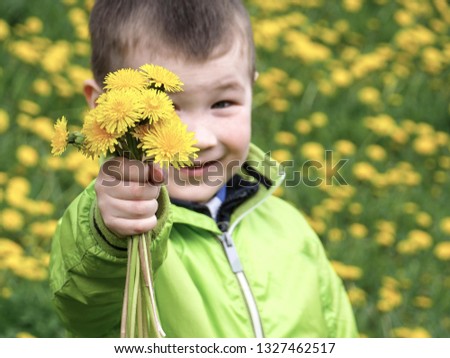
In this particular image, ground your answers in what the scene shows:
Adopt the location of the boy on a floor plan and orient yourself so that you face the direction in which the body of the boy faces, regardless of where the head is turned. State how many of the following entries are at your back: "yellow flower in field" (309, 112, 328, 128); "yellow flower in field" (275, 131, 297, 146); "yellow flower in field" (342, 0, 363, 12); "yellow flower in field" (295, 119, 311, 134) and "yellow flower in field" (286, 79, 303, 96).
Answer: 5

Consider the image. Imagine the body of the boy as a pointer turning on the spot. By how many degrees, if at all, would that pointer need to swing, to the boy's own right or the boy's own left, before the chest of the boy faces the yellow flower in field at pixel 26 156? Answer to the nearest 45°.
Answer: approximately 135° to the boy's own right

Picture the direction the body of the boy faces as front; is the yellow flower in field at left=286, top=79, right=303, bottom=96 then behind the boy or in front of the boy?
behind

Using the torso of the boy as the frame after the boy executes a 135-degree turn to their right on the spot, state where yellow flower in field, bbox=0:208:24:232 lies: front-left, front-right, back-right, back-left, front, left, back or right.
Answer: front

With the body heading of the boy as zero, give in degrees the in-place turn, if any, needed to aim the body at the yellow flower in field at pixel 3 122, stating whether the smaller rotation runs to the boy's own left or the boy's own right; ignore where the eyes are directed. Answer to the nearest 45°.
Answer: approximately 135° to the boy's own right

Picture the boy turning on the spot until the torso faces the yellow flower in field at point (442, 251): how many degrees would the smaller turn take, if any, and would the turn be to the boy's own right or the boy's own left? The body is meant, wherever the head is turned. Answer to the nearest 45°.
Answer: approximately 135° to the boy's own left

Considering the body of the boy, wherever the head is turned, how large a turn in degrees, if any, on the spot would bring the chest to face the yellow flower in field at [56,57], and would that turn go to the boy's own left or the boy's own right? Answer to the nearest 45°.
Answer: approximately 180°

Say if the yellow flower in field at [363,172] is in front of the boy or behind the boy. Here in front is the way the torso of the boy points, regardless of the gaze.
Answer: behind

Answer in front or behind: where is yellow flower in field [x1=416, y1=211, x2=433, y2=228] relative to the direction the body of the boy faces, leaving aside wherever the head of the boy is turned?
behind

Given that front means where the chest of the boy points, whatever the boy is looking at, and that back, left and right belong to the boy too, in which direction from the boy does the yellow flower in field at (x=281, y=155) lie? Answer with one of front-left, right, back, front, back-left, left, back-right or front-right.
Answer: back

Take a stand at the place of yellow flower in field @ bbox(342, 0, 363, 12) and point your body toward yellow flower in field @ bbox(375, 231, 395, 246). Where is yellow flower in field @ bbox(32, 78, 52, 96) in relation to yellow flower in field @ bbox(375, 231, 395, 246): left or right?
right

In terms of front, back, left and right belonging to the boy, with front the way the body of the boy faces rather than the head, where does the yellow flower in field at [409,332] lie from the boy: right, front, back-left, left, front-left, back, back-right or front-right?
back-left

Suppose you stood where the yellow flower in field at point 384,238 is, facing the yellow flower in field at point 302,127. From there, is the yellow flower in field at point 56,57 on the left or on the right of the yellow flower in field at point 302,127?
left

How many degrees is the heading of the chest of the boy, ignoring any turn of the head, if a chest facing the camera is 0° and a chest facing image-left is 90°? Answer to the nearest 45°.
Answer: approximately 0°

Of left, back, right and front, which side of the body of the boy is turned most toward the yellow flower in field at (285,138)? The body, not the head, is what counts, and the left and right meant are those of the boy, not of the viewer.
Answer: back

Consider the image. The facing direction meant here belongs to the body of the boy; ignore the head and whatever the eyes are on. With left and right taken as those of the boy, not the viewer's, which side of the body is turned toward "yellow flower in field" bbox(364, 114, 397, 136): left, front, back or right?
back

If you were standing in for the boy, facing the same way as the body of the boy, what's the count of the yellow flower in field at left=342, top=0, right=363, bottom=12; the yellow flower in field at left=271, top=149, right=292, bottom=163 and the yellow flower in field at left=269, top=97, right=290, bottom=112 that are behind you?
3
